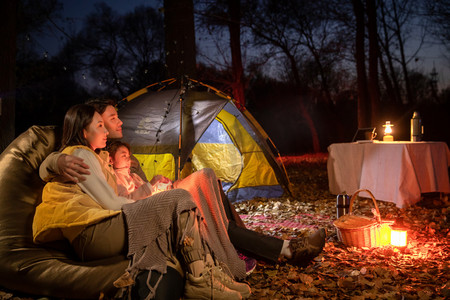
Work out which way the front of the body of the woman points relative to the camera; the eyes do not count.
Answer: to the viewer's right

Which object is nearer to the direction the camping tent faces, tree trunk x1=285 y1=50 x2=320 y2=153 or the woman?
the woman

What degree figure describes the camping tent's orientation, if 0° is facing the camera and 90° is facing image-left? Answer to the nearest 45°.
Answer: approximately 315°

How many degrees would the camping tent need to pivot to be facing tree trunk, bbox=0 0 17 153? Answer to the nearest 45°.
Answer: approximately 135° to its right

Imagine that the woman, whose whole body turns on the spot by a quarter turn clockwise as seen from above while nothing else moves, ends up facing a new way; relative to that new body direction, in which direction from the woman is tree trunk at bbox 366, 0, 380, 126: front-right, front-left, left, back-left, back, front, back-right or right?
back-left

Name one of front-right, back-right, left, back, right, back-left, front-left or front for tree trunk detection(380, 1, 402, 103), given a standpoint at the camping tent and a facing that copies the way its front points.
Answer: left

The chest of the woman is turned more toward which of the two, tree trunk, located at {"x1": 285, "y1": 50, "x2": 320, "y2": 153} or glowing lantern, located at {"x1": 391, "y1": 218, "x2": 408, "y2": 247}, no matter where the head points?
the glowing lantern

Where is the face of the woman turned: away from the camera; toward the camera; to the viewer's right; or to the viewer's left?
to the viewer's right

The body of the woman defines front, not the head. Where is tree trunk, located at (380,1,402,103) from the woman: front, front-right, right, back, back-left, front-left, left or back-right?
front-left

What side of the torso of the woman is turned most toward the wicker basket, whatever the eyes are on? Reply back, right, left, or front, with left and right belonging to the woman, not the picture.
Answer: front

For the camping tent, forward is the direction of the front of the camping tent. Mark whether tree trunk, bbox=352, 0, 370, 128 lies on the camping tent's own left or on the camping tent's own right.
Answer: on the camping tent's own left

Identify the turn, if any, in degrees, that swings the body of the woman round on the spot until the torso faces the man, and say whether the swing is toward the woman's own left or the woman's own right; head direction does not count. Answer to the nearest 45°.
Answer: approximately 45° to the woman's own left

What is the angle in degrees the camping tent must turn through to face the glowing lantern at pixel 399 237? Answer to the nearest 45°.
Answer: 0° — it already faces it

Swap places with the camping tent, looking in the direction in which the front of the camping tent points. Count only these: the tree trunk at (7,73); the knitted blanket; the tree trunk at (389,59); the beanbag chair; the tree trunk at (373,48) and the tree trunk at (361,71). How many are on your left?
3

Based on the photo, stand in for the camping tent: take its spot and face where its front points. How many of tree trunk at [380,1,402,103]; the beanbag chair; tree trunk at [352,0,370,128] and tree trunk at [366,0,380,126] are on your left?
3

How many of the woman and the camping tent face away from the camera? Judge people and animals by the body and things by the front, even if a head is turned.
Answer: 0

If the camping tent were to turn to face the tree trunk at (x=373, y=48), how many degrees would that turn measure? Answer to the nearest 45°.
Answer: approximately 90° to its left
